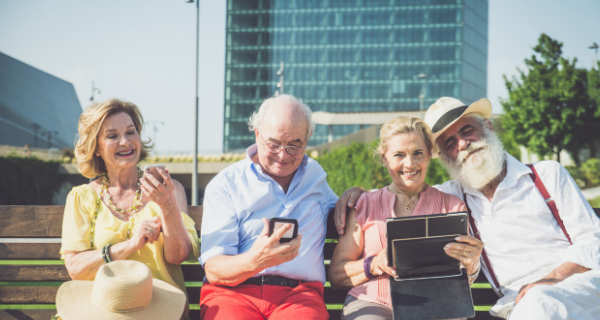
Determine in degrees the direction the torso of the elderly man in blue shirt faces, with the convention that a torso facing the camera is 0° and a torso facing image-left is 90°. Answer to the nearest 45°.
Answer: approximately 0°

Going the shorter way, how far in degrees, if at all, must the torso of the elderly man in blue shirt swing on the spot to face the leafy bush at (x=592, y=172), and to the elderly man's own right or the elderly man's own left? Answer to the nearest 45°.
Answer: approximately 135° to the elderly man's own left

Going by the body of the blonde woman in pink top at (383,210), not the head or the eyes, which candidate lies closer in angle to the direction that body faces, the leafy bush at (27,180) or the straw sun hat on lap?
the straw sun hat on lap

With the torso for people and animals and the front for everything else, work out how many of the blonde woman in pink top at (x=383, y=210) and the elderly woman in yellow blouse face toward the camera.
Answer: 2

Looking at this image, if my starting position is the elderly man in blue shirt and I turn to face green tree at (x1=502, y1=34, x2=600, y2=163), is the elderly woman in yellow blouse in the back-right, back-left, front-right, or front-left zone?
back-left

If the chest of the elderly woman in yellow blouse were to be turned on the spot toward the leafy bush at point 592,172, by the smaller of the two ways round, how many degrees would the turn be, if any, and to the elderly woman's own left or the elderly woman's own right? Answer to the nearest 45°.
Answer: approximately 135° to the elderly woman's own left

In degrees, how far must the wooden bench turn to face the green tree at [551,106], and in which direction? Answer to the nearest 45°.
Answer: approximately 135° to its left

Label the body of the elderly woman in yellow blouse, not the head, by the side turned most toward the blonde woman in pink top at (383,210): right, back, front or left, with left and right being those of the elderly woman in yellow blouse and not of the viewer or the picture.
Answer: left

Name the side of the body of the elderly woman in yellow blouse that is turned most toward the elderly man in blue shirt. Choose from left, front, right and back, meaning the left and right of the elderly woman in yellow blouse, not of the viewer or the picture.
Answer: left

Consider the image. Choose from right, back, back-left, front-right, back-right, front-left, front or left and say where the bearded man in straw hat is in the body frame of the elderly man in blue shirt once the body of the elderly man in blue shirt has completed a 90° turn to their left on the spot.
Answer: front
